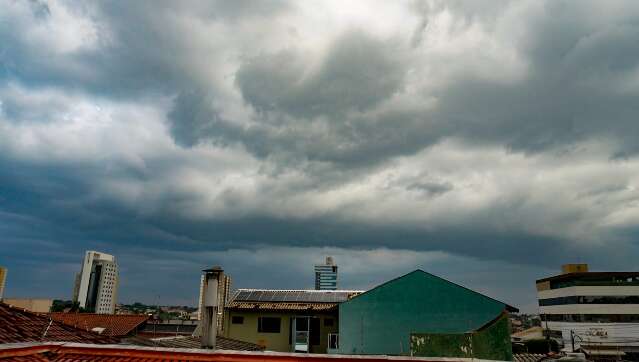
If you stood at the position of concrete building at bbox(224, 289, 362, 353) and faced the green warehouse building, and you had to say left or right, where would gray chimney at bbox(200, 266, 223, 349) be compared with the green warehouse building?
right

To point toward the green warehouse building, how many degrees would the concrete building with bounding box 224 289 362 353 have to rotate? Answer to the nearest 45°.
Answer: approximately 45° to its left

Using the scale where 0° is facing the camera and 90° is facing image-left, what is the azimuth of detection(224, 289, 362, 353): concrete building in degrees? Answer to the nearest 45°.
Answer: approximately 0°
